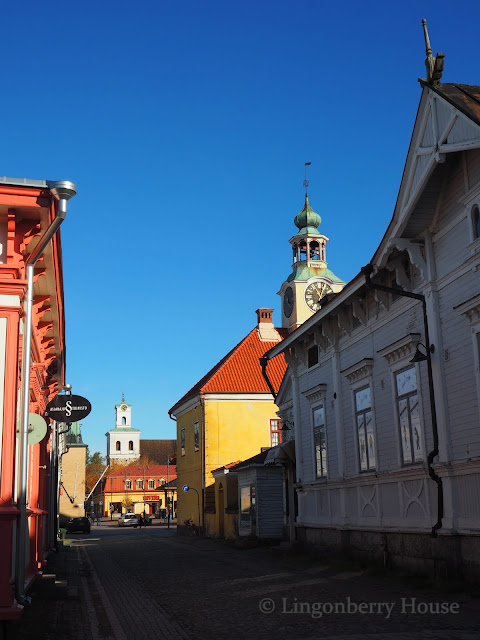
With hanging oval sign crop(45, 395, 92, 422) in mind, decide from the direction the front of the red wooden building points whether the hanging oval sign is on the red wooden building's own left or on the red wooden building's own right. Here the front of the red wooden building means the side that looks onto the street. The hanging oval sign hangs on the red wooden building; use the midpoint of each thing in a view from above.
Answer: on the red wooden building's own left

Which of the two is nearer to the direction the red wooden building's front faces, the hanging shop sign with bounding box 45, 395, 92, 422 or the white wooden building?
the white wooden building

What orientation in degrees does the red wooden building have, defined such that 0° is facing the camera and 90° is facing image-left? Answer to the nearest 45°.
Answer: approximately 270°
